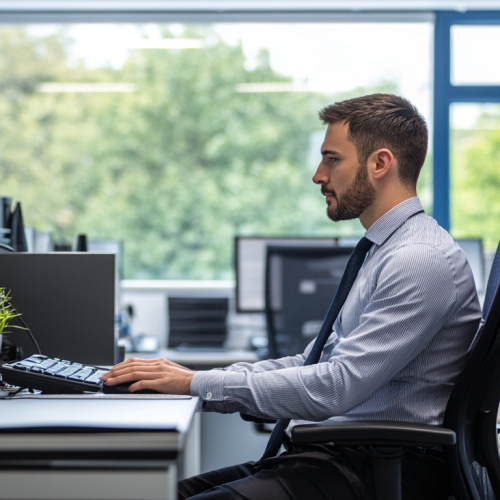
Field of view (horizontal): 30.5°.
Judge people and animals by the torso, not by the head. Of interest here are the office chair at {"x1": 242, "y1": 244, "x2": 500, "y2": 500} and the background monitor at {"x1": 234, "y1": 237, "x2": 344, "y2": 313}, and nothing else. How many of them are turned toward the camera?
1

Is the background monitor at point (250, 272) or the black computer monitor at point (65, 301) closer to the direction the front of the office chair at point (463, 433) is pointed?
the black computer monitor

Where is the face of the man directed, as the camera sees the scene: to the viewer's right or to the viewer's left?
to the viewer's left

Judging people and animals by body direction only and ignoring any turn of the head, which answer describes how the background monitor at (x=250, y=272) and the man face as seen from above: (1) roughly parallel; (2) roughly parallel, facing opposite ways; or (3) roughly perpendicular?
roughly perpendicular

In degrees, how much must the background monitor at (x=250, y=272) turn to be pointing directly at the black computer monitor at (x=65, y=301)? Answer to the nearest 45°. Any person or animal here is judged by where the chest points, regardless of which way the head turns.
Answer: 0° — it already faces it

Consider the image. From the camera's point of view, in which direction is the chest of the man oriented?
to the viewer's left

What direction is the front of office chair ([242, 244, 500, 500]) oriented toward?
to the viewer's left
